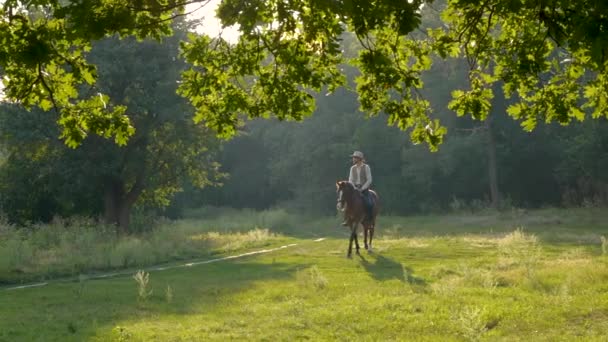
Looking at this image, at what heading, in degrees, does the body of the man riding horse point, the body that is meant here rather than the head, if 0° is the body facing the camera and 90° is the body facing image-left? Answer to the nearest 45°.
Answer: approximately 45°

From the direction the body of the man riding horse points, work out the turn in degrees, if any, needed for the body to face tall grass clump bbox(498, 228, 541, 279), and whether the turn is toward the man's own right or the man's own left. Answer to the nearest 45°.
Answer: approximately 90° to the man's own left

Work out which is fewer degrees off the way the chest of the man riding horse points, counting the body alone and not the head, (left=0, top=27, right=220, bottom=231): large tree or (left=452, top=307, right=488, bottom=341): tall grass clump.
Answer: the tall grass clump

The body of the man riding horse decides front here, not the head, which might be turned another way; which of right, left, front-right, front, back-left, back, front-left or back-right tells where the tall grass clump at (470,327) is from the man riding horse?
front-left

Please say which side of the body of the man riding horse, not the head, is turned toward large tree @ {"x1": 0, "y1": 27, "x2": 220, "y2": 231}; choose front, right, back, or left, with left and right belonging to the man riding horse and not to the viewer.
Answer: right

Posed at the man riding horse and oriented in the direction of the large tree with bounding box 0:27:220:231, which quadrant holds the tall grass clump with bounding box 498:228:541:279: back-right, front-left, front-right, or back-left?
back-left

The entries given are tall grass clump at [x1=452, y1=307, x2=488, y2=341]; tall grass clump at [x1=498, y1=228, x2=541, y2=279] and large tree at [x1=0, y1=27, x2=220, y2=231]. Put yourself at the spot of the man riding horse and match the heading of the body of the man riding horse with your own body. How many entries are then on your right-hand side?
1
